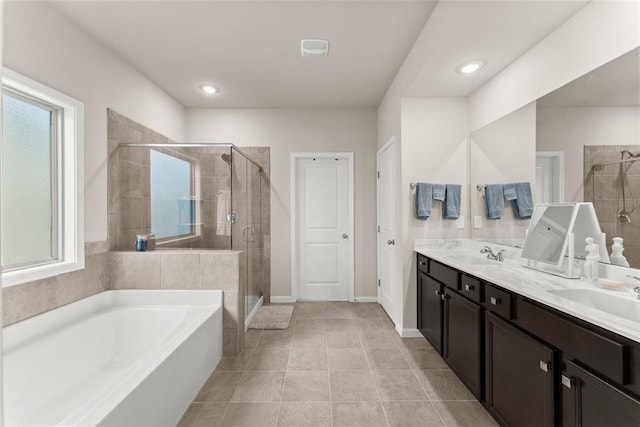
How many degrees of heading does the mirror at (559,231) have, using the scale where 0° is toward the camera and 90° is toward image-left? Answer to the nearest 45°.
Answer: approximately 45°

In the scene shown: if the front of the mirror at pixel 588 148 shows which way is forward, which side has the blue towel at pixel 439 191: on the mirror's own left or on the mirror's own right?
on the mirror's own right

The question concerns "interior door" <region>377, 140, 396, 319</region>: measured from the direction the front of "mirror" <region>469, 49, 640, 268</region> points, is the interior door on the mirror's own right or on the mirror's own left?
on the mirror's own right

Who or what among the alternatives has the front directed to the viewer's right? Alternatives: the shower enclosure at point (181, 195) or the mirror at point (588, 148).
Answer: the shower enclosure

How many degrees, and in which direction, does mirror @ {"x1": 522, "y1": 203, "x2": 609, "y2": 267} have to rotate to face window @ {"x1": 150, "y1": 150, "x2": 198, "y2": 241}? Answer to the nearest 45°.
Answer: approximately 45° to its right

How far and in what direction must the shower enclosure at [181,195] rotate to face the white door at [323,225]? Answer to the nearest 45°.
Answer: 0° — it already faces it

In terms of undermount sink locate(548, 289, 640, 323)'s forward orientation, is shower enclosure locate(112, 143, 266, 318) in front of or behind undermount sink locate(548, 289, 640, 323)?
in front

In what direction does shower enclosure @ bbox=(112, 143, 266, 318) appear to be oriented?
to the viewer's right

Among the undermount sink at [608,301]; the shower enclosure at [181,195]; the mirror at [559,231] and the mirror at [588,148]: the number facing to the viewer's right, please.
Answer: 1

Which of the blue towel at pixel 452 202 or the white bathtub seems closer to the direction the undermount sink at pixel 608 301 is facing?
the white bathtub

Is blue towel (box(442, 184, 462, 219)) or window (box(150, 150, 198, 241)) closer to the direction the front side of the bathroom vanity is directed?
the window

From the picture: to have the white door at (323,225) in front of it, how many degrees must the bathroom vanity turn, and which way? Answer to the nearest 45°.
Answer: approximately 90° to its right
